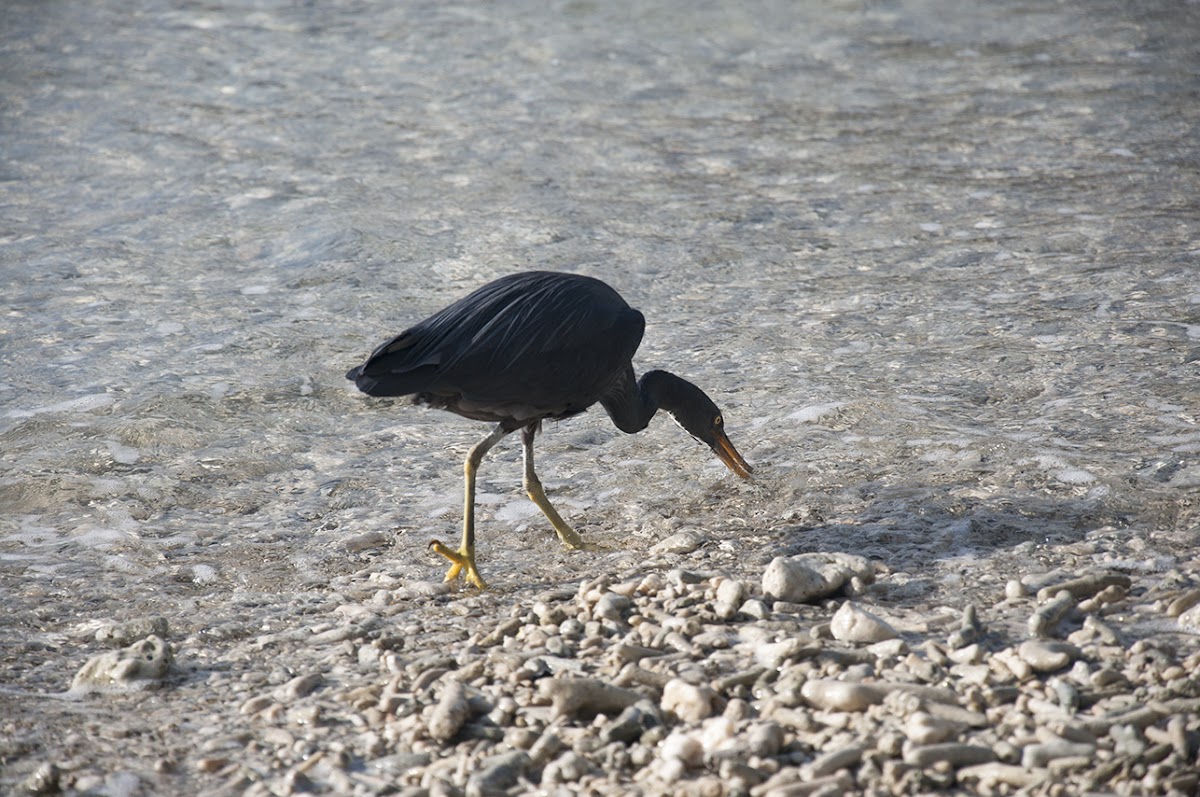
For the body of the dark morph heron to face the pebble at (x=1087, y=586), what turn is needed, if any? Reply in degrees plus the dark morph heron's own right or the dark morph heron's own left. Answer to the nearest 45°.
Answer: approximately 45° to the dark morph heron's own right

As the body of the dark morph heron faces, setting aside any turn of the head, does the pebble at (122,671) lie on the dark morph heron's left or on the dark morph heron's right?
on the dark morph heron's right

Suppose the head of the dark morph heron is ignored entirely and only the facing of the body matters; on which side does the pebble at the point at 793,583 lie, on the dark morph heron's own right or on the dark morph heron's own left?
on the dark morph heron's own right

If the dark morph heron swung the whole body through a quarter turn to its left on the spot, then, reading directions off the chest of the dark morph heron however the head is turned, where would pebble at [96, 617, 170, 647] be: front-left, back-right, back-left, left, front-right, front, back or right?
back-left

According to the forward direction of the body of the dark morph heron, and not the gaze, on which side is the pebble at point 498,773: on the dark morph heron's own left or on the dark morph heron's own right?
on the dark morph heron's own right

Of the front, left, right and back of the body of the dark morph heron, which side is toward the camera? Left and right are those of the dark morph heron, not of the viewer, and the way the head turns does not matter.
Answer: right

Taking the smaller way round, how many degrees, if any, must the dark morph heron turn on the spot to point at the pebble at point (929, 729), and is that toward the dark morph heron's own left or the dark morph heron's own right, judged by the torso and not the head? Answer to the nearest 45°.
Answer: approximately 45° to the dark morph heron's own right

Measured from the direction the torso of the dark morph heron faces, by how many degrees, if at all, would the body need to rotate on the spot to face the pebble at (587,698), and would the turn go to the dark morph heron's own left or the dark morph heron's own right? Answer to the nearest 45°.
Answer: approximately 90° to the dark morph heron's own right

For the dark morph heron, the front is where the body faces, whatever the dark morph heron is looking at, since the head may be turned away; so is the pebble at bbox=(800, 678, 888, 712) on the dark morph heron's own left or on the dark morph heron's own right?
on the dark morph heron's own right

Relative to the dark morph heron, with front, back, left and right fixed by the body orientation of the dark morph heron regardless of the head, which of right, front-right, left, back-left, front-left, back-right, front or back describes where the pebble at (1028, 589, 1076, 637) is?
front-right

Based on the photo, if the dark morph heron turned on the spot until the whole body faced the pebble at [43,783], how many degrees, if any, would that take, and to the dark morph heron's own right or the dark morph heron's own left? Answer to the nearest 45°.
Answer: approximately 135° to the dark morph heron's own right

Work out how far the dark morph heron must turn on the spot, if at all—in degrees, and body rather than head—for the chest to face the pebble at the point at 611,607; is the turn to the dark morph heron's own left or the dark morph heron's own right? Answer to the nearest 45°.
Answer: approximately 90° to the dark morph heron's own right
